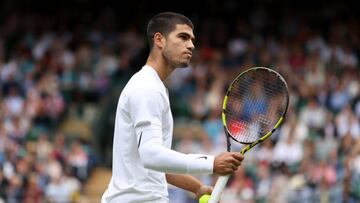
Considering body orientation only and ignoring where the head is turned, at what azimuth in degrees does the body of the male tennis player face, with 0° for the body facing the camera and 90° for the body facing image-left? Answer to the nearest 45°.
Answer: approximately 270°
